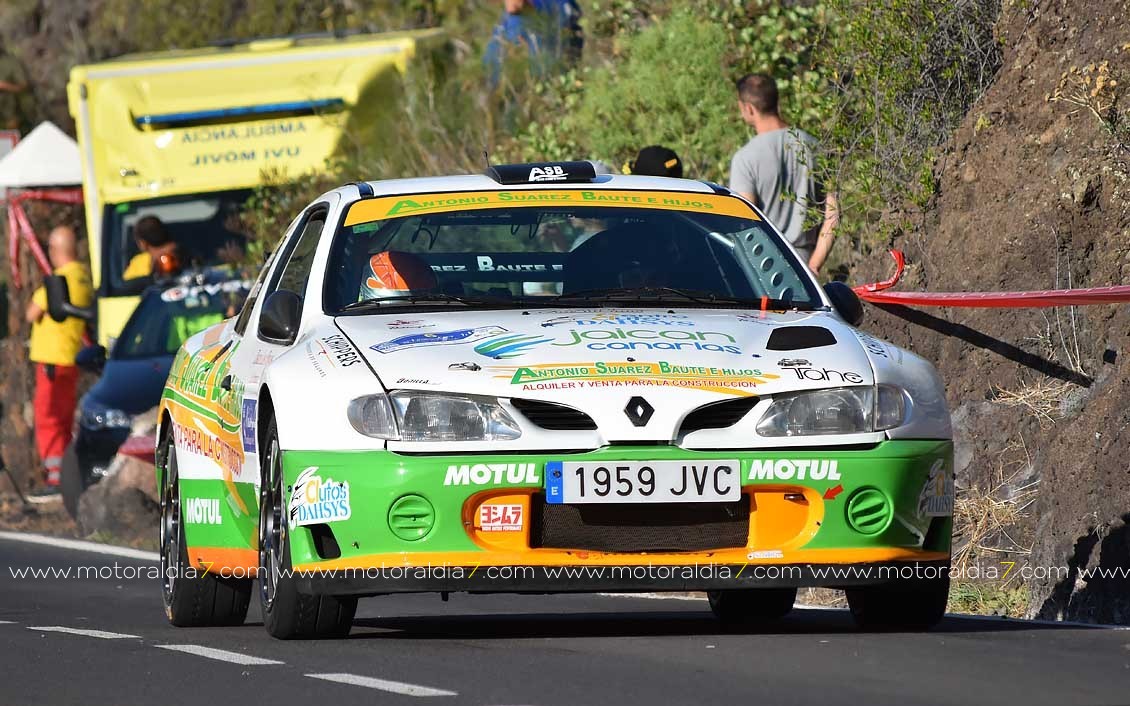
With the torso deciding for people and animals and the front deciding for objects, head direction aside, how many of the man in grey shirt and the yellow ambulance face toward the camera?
1

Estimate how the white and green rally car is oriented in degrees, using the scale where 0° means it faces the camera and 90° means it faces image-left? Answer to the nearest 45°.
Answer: approximately 0°

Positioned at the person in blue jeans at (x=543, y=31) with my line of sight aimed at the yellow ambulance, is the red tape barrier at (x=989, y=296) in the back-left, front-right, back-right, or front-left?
back-left

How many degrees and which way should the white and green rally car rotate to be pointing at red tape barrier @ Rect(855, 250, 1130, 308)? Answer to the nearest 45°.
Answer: approximately 135° to its left

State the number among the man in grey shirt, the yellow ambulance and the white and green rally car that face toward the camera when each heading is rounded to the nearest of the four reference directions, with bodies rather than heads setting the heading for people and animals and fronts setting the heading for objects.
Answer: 2

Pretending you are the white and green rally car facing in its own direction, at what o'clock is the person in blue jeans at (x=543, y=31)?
The person in blue jeans is roughly at 6 o'clock from the white and green rally car.

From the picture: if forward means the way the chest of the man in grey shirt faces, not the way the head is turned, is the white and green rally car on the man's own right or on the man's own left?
on the man's own left
